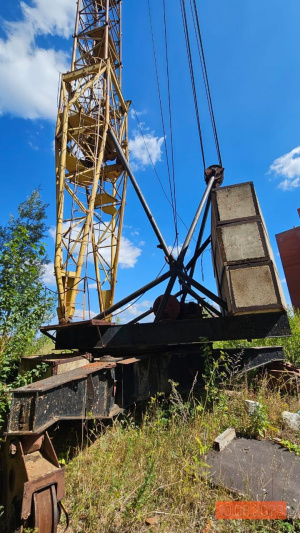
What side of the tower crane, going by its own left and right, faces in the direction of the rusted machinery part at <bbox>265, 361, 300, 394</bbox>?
back

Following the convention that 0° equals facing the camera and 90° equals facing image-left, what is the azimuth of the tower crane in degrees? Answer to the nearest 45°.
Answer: approximately 90°

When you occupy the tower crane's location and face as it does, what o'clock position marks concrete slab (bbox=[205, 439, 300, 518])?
The concrete slab is roughly at 7 o'clock from the tower crane.

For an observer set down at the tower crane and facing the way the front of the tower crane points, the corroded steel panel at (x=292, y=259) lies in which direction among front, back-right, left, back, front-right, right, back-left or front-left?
back-right
